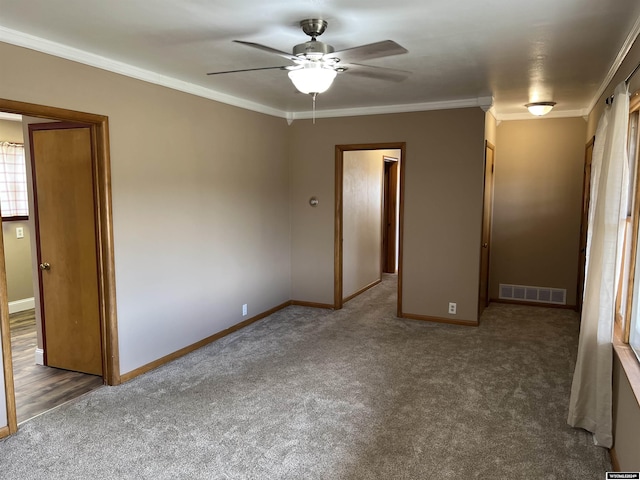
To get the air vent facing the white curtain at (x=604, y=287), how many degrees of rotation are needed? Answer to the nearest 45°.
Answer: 0° — it already faces it

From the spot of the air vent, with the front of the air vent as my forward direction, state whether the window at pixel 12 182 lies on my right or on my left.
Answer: on my right

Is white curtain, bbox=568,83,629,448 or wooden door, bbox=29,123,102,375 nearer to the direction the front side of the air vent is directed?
the white curtain

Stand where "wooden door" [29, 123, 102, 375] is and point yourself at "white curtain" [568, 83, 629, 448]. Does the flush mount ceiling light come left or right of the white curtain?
left

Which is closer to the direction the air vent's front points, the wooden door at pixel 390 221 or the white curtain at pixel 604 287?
the white curtain

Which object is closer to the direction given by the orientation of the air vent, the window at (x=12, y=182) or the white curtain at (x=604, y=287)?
the white curtain

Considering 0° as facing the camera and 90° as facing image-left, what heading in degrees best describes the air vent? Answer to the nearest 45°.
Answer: approximately 0°

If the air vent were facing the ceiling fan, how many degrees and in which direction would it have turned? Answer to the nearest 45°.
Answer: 0° — it already faces it

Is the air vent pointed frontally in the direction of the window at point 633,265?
yes
